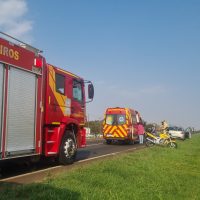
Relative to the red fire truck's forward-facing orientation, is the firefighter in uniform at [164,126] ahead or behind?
ahead

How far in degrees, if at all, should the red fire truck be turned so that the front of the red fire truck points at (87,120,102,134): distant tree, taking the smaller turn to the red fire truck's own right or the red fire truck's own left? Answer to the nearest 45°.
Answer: approximately 45° to the red fire truck's own left

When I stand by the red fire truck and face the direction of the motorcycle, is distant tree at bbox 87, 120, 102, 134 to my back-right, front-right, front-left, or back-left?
front-left

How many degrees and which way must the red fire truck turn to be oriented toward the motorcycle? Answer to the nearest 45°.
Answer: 0° — it already faces it

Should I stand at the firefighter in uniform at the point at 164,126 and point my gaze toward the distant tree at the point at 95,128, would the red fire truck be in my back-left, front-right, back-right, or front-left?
back-left

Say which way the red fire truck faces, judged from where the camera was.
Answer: facing away from the viewer and to the right of the viewer

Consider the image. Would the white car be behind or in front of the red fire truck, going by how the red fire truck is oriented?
in front
